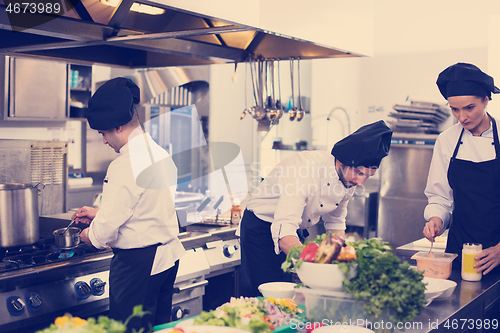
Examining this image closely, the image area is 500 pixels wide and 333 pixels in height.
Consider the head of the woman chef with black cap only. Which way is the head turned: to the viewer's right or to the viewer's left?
to the viewer's left

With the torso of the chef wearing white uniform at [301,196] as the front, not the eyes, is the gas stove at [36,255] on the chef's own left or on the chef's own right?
on the chef's own right

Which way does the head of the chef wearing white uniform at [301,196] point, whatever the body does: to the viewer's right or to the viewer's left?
to the viewer's right

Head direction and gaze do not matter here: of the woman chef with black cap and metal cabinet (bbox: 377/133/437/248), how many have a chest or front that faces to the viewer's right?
0

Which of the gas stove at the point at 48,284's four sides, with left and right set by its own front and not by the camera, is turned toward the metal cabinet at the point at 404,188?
left

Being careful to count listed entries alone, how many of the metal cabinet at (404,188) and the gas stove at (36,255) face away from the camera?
0

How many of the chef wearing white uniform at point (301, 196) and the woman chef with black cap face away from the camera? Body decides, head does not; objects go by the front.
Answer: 0
